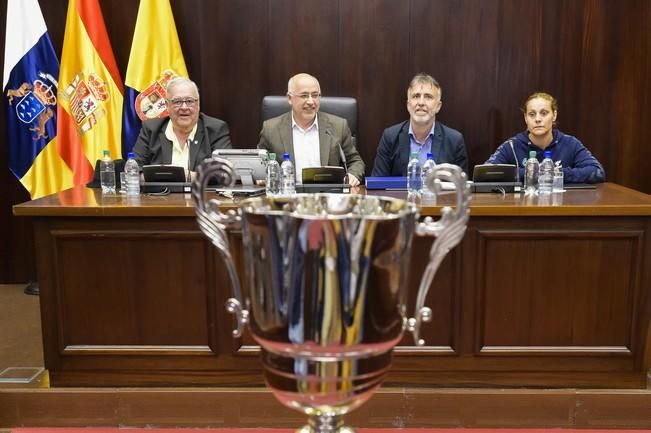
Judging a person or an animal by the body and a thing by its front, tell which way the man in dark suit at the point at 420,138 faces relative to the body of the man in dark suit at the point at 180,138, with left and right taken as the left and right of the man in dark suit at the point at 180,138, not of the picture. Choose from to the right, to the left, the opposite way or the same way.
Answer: the same way

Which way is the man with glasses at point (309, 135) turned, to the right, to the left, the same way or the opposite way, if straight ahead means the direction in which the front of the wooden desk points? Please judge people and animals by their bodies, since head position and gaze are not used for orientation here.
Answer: the same way

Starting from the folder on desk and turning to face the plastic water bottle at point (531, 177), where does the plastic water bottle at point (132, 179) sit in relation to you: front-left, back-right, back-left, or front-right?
back-right

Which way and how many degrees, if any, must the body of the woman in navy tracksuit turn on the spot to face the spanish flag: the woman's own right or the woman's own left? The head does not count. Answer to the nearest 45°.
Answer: approximately 90° to the woman's own right

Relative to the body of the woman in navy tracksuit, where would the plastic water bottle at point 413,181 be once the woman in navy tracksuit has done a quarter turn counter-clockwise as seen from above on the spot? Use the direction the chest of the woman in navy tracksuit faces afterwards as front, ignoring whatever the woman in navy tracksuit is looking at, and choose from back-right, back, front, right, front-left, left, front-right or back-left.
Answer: back-right

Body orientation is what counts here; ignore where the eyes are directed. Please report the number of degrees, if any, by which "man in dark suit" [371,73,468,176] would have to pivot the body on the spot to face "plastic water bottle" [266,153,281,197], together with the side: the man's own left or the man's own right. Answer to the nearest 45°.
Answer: approximately 45° to the man's own right

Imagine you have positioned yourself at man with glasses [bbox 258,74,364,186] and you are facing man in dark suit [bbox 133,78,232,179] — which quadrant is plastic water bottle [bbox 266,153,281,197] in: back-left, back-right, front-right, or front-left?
front-left

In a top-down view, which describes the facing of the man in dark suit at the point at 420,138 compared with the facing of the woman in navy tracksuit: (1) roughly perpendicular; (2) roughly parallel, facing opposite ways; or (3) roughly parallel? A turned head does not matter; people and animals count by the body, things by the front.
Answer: roughly parallel

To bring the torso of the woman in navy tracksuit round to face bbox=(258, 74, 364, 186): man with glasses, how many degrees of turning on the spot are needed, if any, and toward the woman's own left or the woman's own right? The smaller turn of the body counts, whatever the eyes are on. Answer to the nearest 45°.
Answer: approximately 90° to the woman's own right

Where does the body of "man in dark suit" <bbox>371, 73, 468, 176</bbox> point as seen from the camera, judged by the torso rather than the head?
toward the camera

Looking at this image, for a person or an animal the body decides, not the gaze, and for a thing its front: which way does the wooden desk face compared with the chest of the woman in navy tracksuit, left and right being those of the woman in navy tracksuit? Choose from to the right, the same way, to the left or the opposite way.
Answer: the same way

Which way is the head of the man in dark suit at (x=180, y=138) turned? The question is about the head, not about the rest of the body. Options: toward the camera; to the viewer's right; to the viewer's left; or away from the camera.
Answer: toward the camera

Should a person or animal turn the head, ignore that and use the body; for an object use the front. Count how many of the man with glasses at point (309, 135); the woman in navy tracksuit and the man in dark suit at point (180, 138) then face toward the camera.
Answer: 3

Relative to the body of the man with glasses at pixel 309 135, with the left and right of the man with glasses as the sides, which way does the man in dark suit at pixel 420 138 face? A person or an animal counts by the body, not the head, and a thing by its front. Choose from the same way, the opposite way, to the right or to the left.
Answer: the same way

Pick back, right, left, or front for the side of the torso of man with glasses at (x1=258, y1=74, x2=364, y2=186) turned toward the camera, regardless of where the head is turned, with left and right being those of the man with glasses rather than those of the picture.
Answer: front

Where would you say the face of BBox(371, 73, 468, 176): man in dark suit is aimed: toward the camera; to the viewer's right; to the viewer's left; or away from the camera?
toward the camera

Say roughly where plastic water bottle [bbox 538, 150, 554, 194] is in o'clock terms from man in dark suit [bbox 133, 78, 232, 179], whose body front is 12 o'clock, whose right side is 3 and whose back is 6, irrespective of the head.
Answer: The plastic water bottle is roughly at 10 o'clock from the man in dark suit.

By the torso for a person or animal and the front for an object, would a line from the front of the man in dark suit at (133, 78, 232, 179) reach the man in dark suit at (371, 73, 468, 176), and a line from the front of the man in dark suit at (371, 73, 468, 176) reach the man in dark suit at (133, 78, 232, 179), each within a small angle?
no

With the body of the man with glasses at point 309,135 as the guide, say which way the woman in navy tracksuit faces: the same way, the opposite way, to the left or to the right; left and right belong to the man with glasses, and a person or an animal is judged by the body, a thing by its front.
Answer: the same way
